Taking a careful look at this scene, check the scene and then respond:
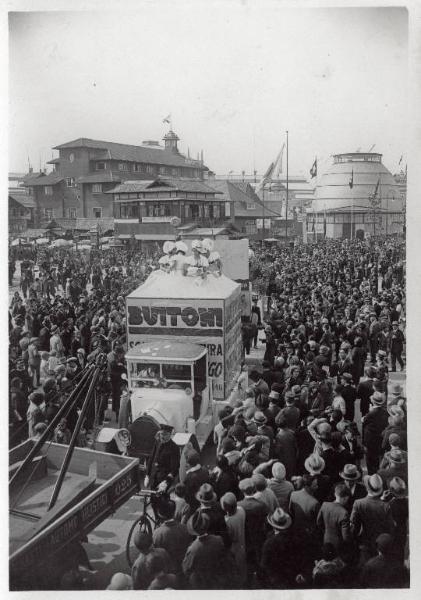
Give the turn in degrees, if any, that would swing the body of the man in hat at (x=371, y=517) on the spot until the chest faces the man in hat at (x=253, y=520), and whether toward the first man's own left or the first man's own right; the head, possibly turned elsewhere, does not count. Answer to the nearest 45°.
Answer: approximately 90° to the first man's own left

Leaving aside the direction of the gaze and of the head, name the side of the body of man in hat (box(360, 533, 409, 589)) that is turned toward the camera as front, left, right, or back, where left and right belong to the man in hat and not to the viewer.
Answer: back

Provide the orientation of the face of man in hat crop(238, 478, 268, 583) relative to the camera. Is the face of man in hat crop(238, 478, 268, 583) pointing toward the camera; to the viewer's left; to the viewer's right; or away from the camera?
away from the camera

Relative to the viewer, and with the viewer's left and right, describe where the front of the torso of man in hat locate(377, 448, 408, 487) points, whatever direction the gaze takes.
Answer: facing away from the viewer

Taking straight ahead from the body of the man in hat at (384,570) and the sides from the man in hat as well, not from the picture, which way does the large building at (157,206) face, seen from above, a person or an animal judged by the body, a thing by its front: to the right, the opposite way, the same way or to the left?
the opposite way

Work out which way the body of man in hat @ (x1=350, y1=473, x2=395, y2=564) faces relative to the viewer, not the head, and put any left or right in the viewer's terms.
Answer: facing away from the viewer

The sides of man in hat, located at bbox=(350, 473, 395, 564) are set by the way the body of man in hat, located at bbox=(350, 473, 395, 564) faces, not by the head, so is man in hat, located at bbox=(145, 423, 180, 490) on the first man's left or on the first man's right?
on the first man's left

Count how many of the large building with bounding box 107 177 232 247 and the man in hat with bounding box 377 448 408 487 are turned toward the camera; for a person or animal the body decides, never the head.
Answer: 1

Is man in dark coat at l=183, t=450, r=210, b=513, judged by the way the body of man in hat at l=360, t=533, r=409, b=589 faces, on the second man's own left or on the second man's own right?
on the second man's own left
